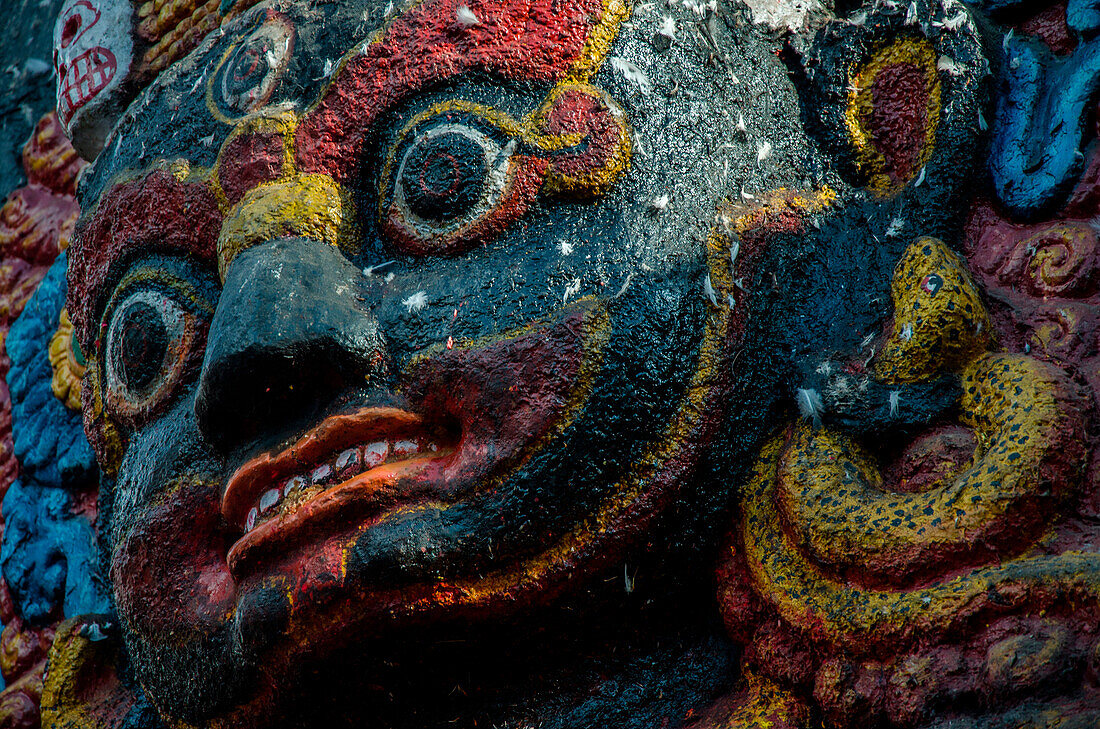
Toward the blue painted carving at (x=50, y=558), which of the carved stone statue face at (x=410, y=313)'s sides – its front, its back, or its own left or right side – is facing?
right

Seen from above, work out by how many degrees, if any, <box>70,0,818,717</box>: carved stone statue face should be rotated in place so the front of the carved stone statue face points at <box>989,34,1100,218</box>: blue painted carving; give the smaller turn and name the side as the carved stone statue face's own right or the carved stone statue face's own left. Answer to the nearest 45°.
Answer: approximately 135° to the carved stone statue face's own left

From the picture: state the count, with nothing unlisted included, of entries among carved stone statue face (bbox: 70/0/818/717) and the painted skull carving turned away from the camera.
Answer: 0

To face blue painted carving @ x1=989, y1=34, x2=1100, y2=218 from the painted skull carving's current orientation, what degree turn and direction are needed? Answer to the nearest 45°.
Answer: approximately 90° to its left

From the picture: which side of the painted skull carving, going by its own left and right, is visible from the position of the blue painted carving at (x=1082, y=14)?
left
